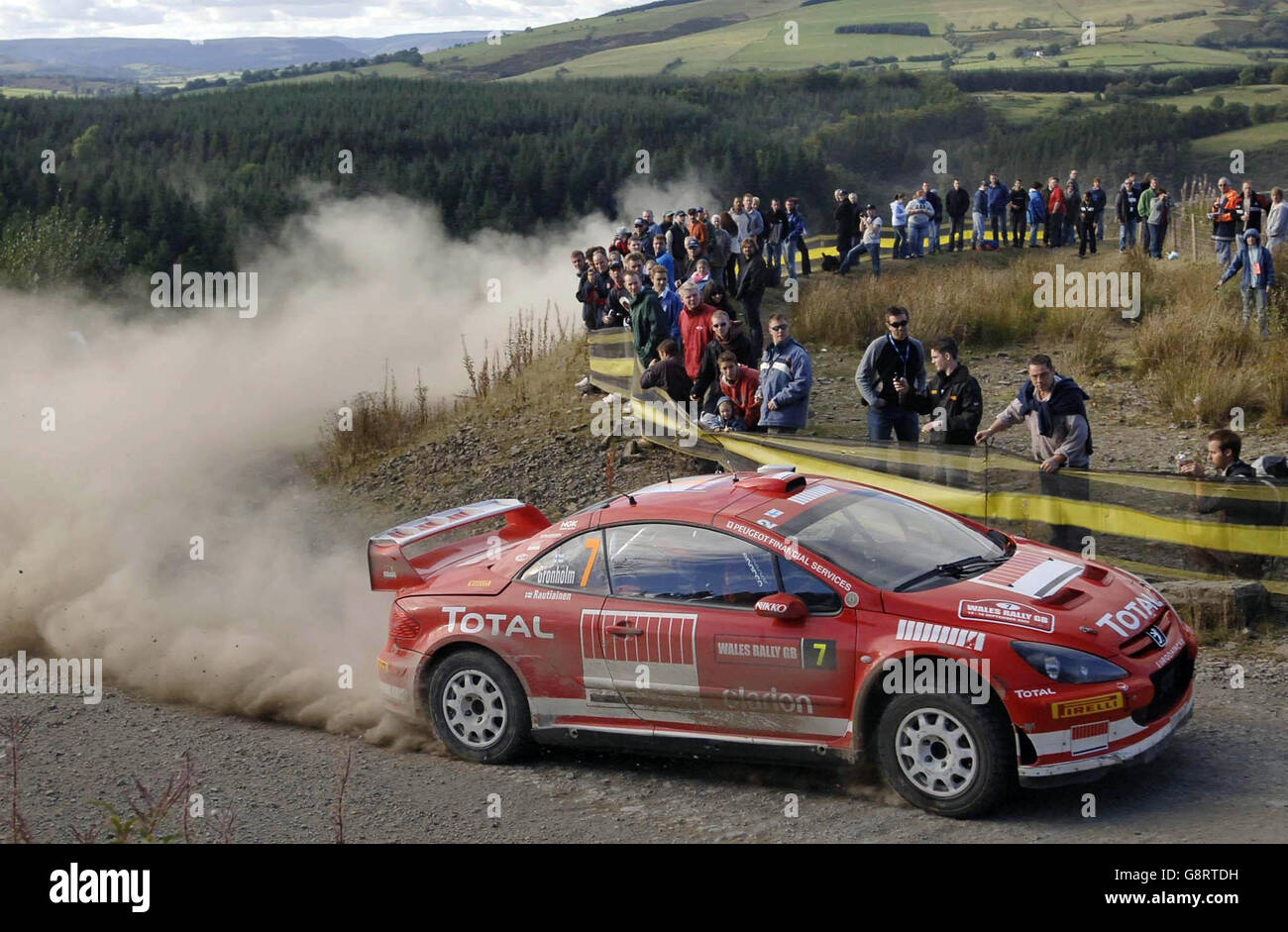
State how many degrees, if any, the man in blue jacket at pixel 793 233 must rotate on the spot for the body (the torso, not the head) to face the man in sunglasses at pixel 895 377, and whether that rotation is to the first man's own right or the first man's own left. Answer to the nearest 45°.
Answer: approximately 45° to the first man's own left

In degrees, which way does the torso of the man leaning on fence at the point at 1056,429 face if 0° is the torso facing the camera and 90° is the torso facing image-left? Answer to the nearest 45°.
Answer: approximately 45°

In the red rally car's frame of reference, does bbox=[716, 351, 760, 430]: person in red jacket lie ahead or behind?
behind

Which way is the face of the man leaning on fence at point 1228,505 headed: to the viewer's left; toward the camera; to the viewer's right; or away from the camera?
to the viewer's left

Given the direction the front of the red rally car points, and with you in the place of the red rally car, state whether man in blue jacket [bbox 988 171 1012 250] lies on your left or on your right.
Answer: on your left

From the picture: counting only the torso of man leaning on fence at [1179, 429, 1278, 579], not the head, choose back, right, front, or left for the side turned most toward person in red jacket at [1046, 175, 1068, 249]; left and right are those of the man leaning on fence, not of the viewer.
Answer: right

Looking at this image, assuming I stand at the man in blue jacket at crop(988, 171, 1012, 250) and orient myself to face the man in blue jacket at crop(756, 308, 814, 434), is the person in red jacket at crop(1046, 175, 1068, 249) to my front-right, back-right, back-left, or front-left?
back-left

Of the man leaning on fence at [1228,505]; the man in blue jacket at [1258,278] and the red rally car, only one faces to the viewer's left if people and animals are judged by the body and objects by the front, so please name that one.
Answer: the man leaning on fence

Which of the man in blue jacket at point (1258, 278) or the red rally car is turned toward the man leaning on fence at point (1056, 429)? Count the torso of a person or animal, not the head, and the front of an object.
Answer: the man in blue jacket

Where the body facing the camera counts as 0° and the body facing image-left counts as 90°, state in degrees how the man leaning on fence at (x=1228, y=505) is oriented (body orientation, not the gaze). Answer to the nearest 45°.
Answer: approximately 90°
